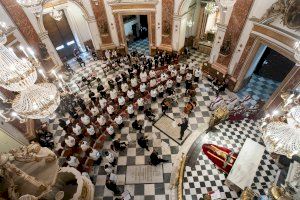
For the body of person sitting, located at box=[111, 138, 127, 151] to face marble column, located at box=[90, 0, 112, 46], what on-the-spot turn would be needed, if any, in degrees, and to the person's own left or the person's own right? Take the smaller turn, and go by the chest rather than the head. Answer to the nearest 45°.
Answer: approximately 90° to the person's own left

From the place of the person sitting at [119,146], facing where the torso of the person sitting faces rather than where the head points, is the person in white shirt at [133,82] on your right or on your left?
on your left

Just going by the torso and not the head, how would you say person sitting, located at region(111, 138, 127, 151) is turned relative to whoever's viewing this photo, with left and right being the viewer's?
facing to the right of the viewer

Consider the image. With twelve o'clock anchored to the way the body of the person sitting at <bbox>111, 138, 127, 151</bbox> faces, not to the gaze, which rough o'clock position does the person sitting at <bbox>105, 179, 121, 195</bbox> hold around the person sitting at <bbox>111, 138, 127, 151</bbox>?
the person sitting at <bbox>105, 179, 121, 195</bbox> is roughly at 4 o'clock from the person sitting at <bbox>111, 138, 127, 151</bbox>.

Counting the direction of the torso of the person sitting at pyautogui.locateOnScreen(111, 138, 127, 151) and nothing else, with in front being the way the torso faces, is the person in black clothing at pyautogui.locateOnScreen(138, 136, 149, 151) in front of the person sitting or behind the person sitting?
in front

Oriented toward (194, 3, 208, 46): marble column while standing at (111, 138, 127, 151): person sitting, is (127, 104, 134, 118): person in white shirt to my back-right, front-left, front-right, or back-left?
front-left

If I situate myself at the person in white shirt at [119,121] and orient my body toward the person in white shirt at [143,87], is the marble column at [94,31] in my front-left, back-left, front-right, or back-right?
front-left

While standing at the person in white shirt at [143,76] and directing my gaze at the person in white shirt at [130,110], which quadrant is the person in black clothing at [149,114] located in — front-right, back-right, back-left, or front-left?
front-left
